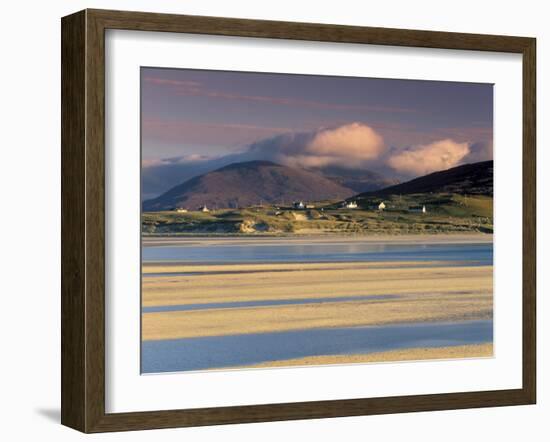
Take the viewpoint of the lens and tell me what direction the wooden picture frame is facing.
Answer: facing the viewer and to the right of the viewer
